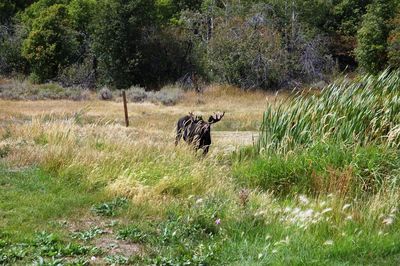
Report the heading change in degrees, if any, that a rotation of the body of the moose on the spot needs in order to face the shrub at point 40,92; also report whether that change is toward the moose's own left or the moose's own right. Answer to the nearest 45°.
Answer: approximately 180°

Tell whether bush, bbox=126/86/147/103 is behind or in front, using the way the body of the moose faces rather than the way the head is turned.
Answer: behind

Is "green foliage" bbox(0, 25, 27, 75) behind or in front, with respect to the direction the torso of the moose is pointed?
behind

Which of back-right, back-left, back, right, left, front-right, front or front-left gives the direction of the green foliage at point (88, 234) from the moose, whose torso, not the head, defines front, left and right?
front-right

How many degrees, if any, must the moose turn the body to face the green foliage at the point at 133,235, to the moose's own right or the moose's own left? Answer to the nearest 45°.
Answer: approximately 45° to the moose's own right

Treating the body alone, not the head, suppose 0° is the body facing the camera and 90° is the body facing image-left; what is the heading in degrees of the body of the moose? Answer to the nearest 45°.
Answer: approximately 315°

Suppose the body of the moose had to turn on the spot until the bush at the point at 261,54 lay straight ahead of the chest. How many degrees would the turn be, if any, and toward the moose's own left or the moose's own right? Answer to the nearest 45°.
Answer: approximately 135° to the moose's own left

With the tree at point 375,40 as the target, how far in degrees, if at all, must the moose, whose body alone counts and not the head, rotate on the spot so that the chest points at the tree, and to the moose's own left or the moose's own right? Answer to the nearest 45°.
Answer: approximately 90° to the moose's own left

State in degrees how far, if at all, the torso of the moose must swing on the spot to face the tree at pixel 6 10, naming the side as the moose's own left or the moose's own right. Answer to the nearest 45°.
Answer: approximately 180°

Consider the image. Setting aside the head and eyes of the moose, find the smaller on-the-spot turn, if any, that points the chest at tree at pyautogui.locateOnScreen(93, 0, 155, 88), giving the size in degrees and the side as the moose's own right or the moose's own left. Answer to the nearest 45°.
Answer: approximately 135° to the moose's own left

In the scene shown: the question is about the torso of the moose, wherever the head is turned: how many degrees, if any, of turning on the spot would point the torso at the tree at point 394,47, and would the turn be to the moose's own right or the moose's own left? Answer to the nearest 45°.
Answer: approximately 90° to the moose's own left

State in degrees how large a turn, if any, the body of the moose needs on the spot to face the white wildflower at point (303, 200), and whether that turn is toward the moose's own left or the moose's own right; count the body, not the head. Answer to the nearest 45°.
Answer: approximately 45° to the moose's own right
